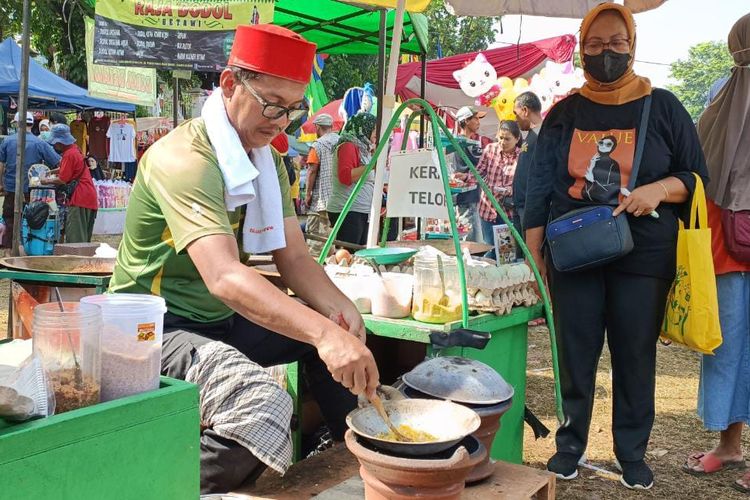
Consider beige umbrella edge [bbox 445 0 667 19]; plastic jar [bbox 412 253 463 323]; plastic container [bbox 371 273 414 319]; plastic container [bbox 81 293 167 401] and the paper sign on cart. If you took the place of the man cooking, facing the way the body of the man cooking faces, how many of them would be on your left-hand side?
4

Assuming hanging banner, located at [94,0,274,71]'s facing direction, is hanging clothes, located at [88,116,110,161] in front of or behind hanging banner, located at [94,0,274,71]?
behind

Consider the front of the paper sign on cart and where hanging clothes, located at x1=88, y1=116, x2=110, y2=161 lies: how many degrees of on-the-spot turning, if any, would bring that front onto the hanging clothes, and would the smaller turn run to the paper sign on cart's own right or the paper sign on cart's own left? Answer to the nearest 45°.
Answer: approximately 135° to the paper sign on cart's own right

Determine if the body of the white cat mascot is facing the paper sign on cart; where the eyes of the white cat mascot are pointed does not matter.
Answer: yes

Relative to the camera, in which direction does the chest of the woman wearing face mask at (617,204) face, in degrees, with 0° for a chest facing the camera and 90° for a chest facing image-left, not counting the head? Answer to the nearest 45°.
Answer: approximately 0°
